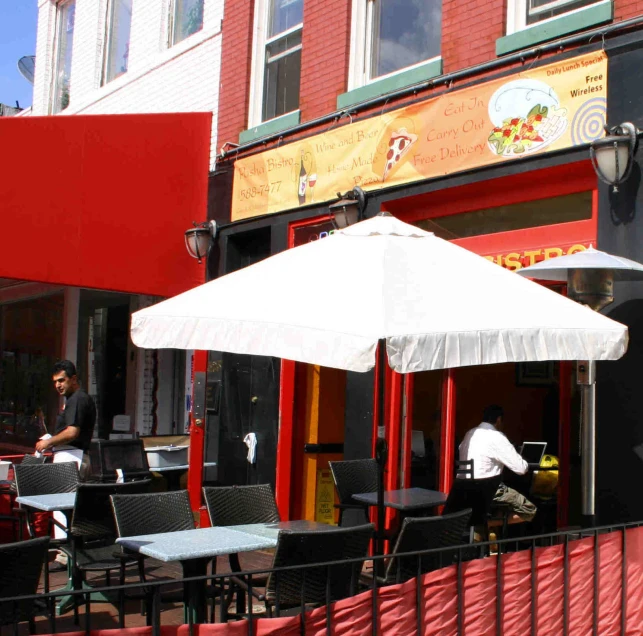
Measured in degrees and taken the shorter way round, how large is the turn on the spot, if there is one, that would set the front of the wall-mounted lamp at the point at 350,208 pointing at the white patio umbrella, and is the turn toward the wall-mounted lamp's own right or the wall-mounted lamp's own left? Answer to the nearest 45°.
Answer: approximately 45° to the wall-mounted lamp's own left

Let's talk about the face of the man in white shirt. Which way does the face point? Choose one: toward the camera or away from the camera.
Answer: away from the camera

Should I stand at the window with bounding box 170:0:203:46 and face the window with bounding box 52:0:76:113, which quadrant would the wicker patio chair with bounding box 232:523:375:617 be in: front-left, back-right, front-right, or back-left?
back-left
